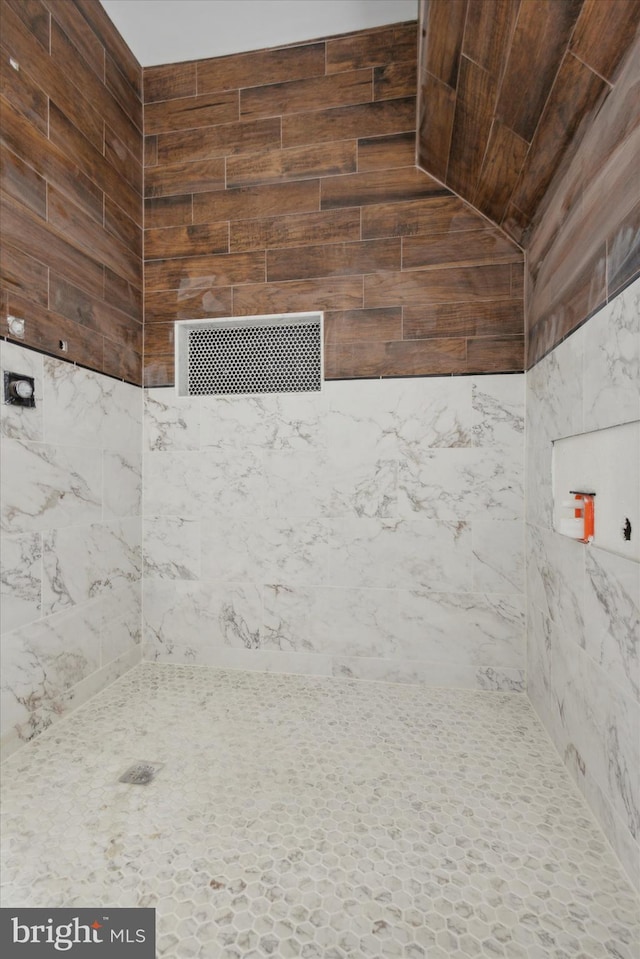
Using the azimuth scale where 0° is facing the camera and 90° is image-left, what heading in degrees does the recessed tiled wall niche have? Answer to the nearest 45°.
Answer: approximately 0°
